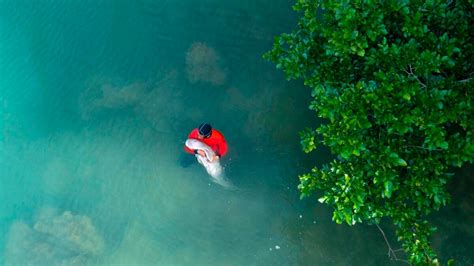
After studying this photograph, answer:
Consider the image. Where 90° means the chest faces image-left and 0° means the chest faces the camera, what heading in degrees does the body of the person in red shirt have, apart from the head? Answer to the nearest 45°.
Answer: approximately 0°

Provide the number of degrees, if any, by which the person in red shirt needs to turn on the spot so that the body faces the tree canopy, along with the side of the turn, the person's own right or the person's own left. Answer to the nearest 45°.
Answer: approximately 45° to the person's own left

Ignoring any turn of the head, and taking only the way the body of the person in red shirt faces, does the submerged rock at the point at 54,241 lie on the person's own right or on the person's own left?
on the person's own right
